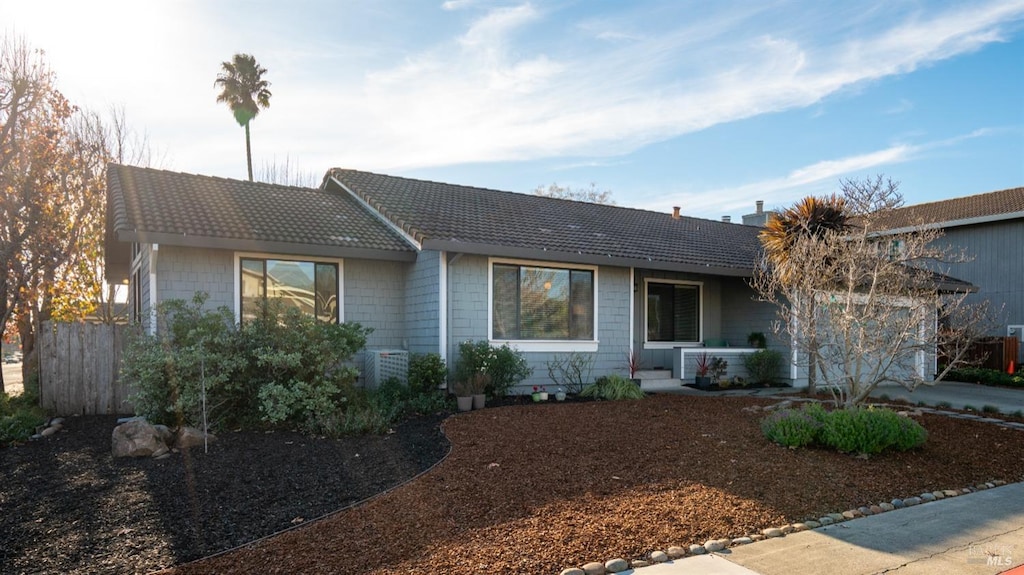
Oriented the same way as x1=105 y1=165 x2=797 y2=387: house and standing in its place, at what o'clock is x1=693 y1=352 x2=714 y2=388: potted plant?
The potted plant is roughly at 10 o'clock from the house.

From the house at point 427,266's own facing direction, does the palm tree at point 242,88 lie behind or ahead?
behind

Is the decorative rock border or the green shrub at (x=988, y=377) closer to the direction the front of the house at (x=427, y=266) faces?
the decorative rock border

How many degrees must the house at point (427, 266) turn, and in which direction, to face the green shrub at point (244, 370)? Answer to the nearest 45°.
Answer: approximately 90° to its right

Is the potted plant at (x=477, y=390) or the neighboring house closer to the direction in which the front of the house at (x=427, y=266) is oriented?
the potted plant

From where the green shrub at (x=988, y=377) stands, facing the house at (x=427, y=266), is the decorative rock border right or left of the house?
left

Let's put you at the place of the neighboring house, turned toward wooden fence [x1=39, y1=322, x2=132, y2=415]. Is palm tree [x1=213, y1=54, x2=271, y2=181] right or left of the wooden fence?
right

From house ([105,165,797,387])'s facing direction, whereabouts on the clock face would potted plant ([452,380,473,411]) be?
The potted plant is roughly at 1 o'clock from the house.

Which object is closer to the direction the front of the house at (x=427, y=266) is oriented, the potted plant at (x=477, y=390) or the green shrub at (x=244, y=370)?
the potted plant

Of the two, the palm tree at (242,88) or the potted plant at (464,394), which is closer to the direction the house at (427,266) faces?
the potted plant

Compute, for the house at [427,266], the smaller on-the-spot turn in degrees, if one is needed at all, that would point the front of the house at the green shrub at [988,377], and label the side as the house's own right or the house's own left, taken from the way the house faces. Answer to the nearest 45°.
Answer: approximately 45° to the house's own left

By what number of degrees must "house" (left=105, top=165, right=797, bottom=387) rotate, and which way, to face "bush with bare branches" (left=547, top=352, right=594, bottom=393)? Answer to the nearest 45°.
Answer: approximately 45° to its left

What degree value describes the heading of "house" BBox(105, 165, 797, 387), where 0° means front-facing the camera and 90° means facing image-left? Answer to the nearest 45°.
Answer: approximately 315°

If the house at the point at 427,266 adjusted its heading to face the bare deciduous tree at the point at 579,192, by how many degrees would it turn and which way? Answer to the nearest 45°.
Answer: approximately 135° to its left
